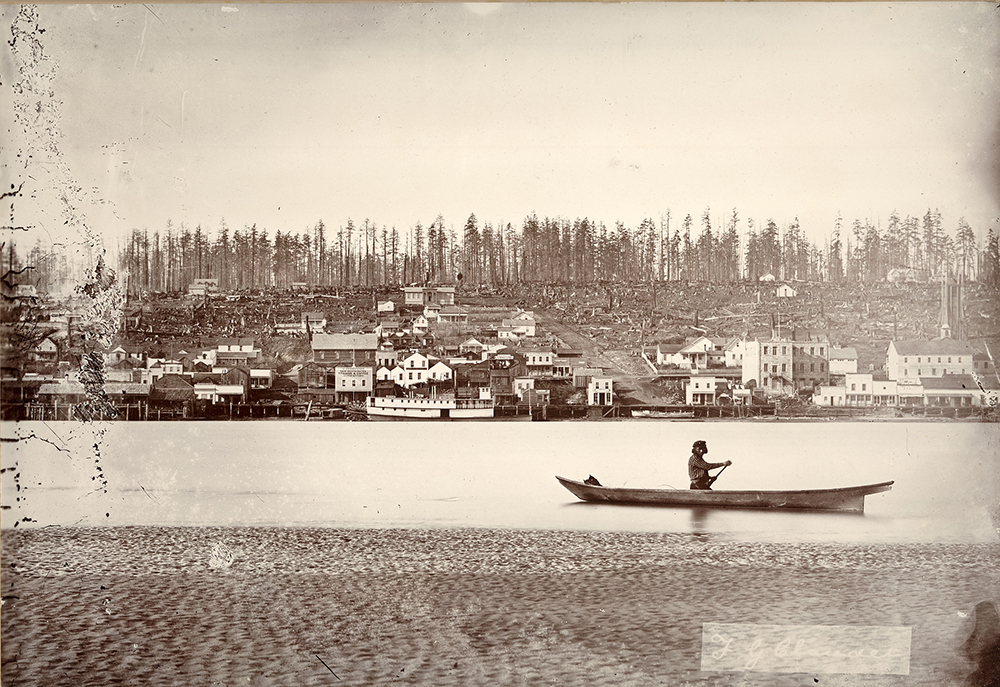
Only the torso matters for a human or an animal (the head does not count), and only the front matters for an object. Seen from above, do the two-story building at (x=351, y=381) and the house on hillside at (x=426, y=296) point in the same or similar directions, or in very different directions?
same or similar directions

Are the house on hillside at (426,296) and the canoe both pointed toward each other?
no

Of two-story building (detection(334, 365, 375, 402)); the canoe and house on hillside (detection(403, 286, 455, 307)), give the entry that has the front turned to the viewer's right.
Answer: the canoe

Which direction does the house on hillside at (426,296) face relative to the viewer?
toward the camera

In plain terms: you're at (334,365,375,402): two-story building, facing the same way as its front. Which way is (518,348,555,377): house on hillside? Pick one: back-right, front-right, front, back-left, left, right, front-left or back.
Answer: left

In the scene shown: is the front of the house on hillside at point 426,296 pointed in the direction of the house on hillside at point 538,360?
no

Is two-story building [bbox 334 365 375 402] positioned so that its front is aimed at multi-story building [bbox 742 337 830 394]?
no

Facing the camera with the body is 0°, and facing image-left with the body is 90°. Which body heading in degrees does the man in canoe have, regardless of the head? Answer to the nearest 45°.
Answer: approximately 270°

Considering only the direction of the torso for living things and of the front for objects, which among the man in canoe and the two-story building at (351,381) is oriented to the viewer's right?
the man in canoe

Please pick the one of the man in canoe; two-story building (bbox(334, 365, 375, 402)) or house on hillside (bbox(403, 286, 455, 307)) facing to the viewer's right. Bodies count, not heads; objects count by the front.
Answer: the man in canoe

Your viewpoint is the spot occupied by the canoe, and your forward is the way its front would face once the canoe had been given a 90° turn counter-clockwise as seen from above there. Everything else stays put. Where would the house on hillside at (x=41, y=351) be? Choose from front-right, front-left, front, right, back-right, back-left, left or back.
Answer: left

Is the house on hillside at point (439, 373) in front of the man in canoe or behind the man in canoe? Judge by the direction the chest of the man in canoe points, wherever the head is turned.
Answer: behind

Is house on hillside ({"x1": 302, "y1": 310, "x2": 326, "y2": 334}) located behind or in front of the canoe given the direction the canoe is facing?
behind

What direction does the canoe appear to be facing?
to the viewer's right
